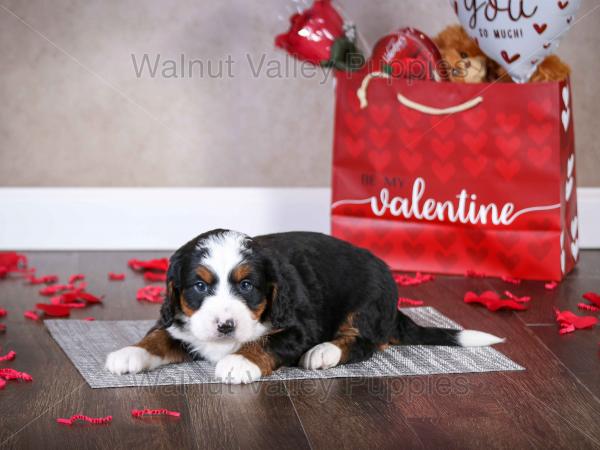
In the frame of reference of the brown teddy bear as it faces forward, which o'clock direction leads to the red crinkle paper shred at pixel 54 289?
The red crinkle paper shred is roughly at 2 o'clock from the brown teddy bear.

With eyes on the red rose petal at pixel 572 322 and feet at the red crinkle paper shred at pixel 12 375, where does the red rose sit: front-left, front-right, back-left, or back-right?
front-left

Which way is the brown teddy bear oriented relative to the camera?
toward the camera

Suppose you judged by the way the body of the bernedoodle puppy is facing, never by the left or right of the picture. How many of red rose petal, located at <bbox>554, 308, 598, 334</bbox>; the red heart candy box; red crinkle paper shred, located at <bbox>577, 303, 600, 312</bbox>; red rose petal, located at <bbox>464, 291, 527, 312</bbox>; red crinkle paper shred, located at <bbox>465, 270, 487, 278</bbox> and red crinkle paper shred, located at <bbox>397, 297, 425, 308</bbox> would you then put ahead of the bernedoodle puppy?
0

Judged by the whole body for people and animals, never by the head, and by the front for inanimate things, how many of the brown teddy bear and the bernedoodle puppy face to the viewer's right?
0

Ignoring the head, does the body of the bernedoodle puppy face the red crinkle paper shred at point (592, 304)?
no

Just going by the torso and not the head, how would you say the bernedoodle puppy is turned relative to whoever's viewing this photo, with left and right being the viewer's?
facing the viewer and to the left of the viewer

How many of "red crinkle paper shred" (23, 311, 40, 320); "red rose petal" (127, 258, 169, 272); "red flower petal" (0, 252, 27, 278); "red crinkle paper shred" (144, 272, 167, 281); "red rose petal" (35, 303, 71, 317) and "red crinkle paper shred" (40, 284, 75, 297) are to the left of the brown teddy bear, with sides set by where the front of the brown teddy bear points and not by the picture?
0

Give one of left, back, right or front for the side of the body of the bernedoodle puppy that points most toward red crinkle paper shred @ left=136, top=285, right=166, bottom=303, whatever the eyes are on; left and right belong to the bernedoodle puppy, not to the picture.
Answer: right

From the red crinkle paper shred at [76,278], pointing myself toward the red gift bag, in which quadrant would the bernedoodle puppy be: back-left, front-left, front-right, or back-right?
front-right

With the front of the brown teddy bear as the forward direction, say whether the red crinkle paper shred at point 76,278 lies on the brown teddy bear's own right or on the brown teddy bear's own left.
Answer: on the brown teddy bear's own right

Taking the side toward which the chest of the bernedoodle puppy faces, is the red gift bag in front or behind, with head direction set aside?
behind

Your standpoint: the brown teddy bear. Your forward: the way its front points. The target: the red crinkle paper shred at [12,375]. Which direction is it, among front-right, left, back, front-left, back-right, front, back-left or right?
front-right

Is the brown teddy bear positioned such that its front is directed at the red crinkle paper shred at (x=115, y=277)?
no

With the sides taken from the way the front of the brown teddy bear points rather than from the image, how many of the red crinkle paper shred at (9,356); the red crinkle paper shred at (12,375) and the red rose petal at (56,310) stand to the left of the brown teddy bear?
0

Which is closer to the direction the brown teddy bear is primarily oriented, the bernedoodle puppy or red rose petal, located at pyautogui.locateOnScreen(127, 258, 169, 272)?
the bernedoodle puppy

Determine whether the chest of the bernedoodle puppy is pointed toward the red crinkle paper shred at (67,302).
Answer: no
